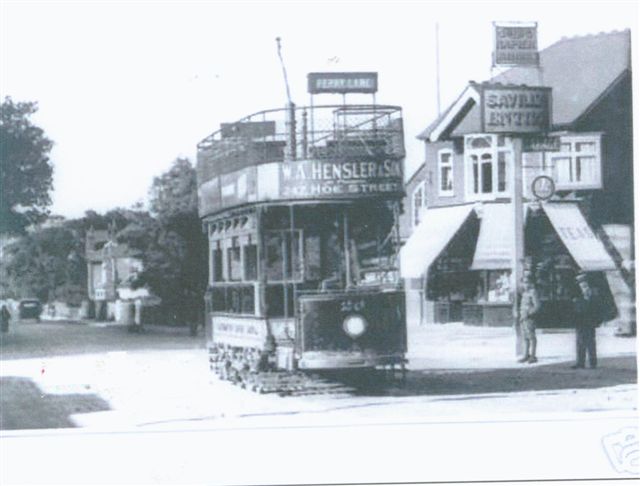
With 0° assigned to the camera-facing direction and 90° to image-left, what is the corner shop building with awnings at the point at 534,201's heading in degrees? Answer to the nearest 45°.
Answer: approximately 0°

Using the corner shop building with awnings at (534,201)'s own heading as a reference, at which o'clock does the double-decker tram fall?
The double-decker tram is roughly at 3 o'clock from the corner shop building with awnings.

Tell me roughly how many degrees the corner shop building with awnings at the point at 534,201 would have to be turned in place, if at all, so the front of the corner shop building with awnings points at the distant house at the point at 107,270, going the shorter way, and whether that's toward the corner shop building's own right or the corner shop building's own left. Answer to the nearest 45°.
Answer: approximately 90° to the corner shop building's own right

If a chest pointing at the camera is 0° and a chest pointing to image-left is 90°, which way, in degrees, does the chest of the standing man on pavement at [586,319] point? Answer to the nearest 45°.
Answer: approximately 45°

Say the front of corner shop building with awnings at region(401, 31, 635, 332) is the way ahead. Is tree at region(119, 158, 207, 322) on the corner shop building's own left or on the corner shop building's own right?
on the corner shop building's own right
